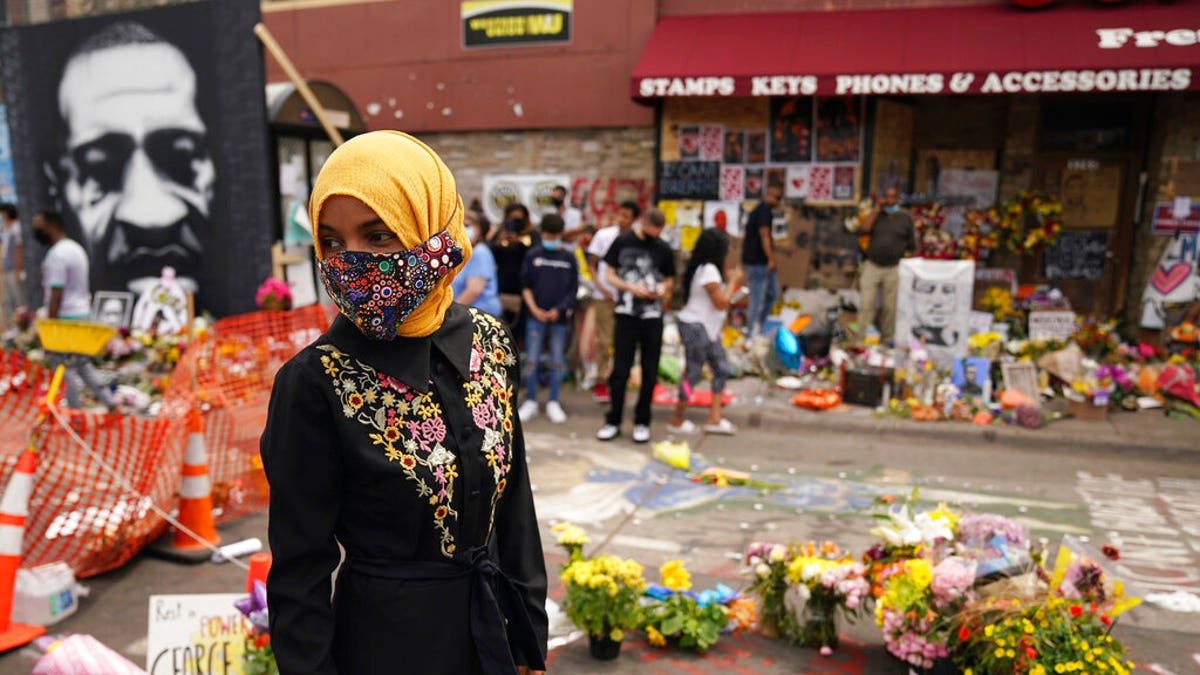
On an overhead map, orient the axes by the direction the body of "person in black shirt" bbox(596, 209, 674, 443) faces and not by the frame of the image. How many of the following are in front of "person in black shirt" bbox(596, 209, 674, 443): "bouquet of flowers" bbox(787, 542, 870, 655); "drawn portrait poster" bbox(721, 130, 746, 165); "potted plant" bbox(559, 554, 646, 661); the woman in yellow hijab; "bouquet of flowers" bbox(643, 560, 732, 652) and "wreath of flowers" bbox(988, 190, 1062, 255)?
4

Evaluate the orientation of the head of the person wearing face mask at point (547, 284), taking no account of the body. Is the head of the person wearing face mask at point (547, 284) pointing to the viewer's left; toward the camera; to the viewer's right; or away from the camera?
toward the camera

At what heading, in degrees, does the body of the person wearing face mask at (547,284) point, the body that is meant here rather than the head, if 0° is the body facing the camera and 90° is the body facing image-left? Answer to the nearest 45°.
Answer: approximately 0°

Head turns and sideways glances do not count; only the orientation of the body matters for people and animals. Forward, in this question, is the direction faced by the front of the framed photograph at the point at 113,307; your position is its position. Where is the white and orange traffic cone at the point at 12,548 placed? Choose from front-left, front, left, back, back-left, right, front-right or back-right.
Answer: front

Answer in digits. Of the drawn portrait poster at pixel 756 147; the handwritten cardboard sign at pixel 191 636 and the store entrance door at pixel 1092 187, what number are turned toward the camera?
3

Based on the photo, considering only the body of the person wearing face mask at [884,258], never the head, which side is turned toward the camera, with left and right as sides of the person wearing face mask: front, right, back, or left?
front

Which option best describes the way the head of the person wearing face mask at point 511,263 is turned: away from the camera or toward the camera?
toward the camera

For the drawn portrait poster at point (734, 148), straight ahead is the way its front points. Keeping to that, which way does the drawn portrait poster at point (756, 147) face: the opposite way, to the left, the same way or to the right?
the same way

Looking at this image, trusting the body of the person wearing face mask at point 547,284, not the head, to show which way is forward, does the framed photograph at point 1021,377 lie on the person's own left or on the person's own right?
on the person's own left

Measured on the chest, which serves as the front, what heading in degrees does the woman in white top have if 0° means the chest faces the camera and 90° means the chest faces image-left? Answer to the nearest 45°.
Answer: approximately 270°

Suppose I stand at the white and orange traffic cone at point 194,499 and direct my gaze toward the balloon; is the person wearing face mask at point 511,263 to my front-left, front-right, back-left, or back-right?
front-left

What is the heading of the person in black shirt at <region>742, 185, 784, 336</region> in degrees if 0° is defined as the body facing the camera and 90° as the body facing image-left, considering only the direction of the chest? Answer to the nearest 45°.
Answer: approximately 270°

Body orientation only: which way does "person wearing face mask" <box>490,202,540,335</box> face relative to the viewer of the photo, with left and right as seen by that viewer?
facing the viewer

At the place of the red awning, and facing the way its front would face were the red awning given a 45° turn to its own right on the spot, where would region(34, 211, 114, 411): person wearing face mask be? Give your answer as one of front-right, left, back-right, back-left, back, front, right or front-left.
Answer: front

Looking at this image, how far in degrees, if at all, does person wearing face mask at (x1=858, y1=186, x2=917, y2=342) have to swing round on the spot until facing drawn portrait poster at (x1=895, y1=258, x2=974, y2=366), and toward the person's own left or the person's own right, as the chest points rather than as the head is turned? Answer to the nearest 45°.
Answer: approximately 45° to the person's own left
